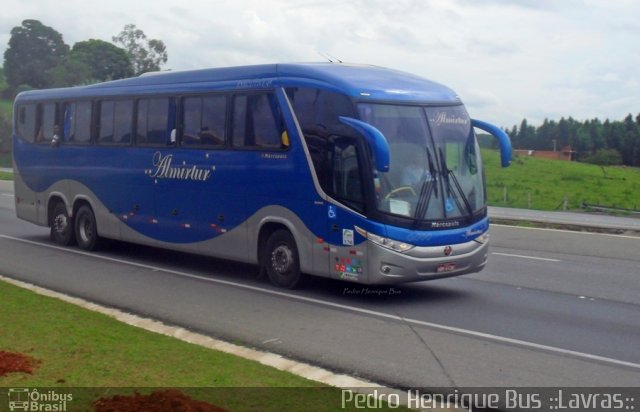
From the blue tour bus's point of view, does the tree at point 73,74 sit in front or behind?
behind

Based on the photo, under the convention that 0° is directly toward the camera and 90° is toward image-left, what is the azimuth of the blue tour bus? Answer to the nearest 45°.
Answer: approximately 315°

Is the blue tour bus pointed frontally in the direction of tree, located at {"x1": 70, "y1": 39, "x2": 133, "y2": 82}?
no

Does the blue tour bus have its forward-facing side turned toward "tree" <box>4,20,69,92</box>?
no
